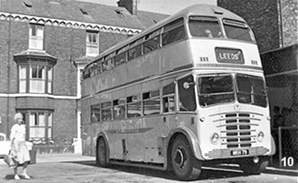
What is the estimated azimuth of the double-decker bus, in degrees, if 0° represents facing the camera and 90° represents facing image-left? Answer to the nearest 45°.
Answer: approximately 315°

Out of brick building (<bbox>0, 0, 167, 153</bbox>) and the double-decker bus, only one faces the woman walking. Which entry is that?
the brick building

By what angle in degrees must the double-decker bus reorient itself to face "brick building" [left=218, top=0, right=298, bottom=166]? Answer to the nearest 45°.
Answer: approximately 90° to its left

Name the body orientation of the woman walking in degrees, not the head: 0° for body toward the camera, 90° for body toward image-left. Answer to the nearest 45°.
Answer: approximately 315°

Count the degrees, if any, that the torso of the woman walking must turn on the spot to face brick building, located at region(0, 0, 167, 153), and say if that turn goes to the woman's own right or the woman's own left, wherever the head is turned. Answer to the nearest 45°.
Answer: approximately 135° to the woman's own left

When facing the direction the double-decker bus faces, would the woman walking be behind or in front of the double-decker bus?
behind

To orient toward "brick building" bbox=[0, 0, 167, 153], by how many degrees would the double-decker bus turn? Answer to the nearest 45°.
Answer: approximately 180°
